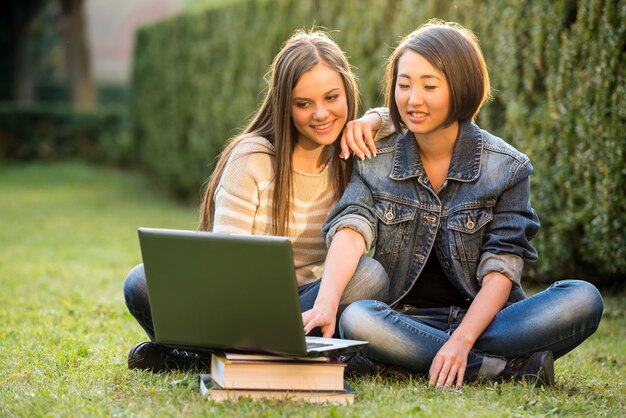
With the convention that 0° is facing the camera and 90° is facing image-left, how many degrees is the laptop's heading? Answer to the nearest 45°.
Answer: approximately 225°

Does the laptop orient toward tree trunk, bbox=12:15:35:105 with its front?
no

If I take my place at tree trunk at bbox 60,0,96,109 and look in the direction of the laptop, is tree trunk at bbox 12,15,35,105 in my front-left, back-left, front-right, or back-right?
back-right

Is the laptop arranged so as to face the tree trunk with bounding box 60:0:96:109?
no
